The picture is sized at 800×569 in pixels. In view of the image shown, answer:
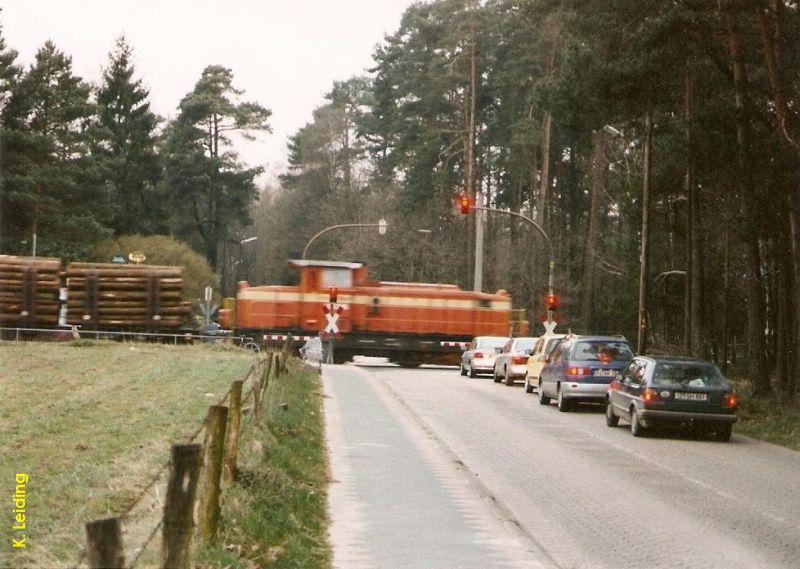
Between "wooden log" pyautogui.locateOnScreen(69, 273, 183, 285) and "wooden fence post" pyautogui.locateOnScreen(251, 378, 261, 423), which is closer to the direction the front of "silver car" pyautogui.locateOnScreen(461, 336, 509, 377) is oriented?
the wooden log

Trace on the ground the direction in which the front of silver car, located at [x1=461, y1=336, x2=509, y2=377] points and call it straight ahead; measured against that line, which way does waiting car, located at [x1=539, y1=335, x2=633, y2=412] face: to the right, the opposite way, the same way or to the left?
the same way

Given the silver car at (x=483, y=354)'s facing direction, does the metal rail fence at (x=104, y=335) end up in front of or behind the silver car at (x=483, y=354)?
in front

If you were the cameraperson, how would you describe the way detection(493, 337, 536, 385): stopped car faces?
facing away from the viewer and to the left of the viewer

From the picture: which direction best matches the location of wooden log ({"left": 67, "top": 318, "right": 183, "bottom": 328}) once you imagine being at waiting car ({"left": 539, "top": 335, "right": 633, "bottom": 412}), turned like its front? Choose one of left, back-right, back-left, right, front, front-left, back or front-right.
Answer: front

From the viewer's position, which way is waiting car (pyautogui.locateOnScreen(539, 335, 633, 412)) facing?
facing away from the viewer and to the left of the viewer

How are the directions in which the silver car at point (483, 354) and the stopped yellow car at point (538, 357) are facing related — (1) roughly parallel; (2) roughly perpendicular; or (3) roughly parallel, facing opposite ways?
roughly parallel

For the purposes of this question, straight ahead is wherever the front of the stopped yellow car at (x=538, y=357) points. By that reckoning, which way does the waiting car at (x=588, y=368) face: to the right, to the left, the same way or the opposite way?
the same way

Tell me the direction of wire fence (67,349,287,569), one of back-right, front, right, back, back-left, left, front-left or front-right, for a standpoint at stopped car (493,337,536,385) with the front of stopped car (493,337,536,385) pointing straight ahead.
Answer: back-left

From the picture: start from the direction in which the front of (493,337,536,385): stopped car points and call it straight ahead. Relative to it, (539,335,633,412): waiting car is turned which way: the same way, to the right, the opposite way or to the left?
the same way

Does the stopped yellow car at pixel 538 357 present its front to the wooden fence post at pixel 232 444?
no

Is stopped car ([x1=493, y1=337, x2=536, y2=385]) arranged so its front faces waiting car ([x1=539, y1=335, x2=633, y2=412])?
no

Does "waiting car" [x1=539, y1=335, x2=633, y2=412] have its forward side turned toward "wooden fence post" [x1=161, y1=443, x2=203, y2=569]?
no

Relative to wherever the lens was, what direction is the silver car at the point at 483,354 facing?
facing away from the viewer and to the left of the viewer

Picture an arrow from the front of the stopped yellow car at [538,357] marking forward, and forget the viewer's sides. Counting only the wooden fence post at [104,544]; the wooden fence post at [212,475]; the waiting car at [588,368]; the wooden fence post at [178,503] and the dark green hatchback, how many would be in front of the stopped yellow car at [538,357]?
0

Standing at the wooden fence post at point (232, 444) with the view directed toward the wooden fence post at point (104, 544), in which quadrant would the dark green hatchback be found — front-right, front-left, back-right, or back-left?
back-left

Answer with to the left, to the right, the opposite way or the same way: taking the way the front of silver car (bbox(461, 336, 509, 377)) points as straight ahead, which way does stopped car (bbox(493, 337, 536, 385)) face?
the same way

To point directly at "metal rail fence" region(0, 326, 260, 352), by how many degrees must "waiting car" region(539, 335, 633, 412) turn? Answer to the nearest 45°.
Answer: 0° — it already faces it

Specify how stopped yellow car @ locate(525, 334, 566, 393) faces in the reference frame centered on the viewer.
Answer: facing away from the viewer and to the left of the viewer
